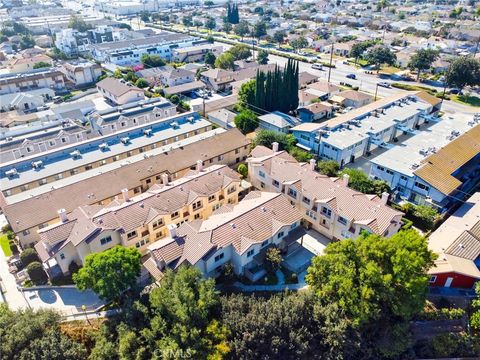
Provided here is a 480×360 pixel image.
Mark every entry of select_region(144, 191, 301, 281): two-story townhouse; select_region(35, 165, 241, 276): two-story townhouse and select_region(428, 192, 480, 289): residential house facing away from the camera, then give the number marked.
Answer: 0

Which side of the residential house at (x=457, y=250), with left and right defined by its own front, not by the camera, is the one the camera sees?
front

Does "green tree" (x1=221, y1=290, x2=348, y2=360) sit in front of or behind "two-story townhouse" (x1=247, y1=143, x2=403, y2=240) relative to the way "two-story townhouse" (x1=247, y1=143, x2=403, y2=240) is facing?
in front

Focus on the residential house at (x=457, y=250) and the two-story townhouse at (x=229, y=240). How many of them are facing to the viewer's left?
0

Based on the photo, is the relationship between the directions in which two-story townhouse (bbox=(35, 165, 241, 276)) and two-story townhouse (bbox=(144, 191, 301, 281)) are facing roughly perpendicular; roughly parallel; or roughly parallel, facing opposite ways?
roughly parallel

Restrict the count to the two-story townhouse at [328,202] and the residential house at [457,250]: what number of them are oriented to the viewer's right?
0

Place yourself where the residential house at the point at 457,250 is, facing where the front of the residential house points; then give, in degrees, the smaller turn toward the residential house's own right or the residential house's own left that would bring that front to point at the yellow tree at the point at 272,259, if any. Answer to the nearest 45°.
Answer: approximately 45° to the residential house's own right

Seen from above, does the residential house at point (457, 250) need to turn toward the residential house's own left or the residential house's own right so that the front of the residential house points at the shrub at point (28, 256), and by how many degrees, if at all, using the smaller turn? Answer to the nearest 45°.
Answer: approximately 45° to the residential house's own right

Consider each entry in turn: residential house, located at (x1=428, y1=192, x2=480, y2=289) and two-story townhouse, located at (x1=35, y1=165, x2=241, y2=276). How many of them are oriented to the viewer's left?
0

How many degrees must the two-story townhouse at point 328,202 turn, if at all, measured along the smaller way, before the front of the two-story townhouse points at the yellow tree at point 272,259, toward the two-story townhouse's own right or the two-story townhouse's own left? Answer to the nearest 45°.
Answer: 0° — it already faces it

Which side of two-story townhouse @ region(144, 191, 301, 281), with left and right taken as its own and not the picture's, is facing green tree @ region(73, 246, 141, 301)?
right

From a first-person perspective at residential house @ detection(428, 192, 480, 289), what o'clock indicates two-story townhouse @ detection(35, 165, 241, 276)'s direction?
The two-story townhouse is roughly at 2 o'clock from the residential house.
